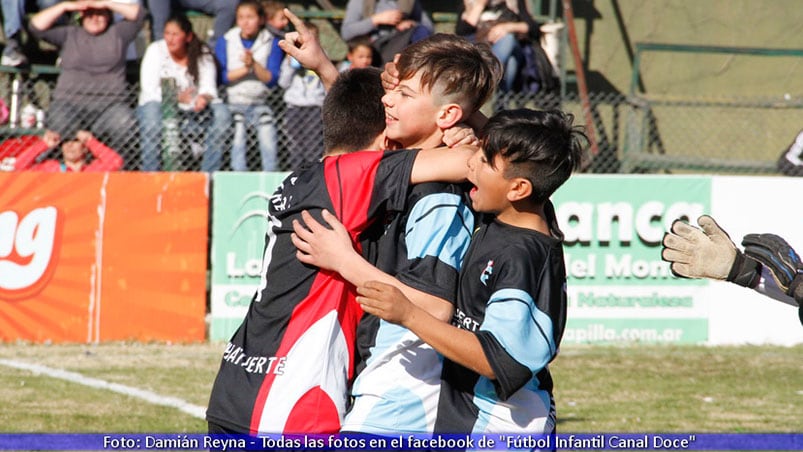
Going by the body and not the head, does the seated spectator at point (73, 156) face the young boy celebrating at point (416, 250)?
yes

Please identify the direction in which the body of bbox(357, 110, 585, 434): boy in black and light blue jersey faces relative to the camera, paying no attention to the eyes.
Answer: to the viewer's left

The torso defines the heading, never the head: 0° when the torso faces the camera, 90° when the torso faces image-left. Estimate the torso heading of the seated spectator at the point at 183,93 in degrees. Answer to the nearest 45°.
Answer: approximately 0°

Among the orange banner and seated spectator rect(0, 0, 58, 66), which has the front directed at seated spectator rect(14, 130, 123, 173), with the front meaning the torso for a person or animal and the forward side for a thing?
seated spectator rect(0, 0, 58, 66)

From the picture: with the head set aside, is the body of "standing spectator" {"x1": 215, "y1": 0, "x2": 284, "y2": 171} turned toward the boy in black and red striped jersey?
yes

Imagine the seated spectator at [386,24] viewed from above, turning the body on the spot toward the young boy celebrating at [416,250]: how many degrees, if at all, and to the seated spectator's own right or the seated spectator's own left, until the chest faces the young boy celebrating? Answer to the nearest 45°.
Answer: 0° — they already face them

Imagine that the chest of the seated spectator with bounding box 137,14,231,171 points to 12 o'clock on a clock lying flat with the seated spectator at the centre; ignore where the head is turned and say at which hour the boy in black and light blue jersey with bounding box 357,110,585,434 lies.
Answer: The boy in black and light blue jersey is roughly at 12 o'clock from the seated spectator.

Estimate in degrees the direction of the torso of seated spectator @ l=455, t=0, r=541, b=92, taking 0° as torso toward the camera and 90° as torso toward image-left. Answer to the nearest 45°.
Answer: approximately 0°

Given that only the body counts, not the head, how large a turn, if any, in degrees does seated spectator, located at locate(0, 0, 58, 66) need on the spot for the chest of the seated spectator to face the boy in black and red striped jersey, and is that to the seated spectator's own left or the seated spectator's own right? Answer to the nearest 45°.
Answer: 0° — they already face them
